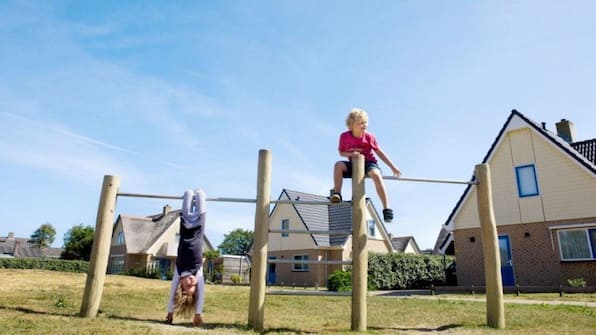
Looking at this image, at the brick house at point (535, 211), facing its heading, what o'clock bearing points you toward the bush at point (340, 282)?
The bush is roughly at 2 o'clock from the brick house.

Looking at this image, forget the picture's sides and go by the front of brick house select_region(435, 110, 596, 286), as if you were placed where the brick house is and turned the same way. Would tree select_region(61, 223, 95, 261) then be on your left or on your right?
on your right

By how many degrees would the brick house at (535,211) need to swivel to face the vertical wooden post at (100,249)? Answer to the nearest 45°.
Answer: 0° — it already faces it

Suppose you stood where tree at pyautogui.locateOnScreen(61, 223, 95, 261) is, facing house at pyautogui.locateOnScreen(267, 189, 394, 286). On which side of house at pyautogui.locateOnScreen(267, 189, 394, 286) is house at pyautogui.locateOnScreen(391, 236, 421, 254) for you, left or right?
left

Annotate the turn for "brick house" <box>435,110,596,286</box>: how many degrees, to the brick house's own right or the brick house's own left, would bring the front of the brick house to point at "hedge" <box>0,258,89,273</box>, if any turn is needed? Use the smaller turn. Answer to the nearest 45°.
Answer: approximately 90° to the brick house's own right

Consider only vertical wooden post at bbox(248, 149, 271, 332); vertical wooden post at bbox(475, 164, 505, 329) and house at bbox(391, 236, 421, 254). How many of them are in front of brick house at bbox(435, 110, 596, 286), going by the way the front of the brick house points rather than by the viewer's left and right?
2

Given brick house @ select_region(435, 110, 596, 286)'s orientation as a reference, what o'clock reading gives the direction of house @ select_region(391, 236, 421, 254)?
The house is roughly at 5 o'clock from the brick house.

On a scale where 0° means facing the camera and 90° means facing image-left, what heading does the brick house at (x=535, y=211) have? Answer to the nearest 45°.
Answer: approximately 0°

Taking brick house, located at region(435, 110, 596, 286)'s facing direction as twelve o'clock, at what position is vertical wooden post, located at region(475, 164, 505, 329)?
The vertical wooden post is roughly at 12 o'clock from the brick house.

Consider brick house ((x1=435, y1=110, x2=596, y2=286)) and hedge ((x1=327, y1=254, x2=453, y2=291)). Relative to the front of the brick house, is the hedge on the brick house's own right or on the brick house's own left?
on the brick house's own right

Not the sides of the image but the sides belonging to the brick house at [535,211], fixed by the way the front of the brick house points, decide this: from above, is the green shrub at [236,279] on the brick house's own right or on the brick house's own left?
on the brick house's own right
